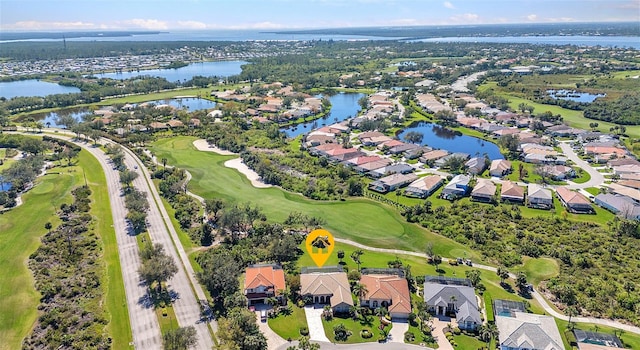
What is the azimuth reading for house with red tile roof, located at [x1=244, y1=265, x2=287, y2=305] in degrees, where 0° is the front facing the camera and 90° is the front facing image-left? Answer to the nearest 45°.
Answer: approximately 0°

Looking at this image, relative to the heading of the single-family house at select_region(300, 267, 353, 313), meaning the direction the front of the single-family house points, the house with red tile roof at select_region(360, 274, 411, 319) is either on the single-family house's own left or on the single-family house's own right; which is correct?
on the single-family house's own left

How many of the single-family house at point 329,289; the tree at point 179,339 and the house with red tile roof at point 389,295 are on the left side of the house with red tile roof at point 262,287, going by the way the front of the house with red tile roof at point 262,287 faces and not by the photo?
2

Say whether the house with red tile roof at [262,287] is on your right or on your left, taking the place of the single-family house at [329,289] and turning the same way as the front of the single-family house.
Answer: on your right

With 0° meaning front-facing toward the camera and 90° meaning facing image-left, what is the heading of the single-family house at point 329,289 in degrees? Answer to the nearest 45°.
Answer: approximately 0°

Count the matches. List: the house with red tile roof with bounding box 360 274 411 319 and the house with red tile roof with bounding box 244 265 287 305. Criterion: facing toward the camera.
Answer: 2

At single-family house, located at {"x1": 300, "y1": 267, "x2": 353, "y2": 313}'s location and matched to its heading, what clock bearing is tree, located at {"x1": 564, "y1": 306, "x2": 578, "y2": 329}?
The tree is roughly at 9 o'clock from the single-family house.
